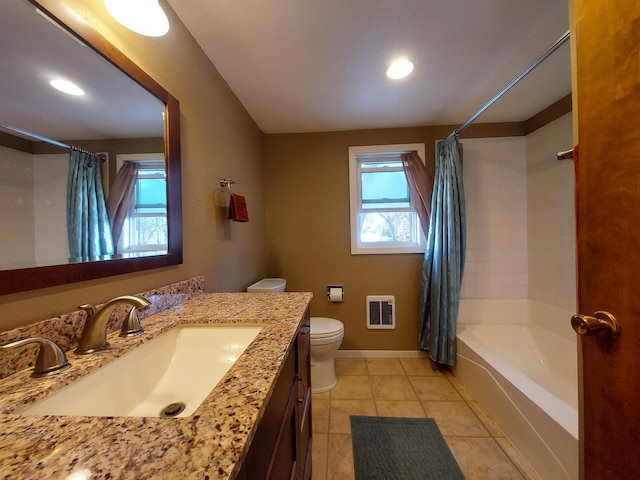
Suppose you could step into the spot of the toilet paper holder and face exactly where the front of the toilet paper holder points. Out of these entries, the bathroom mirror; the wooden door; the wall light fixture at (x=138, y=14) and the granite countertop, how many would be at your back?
0

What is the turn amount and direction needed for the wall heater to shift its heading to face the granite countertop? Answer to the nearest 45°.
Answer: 0° — it already faces it

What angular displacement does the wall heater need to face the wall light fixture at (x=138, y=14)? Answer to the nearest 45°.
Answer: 0° — it already faces it

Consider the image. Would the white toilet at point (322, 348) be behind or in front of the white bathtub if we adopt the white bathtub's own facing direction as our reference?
in front

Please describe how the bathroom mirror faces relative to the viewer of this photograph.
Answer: facing the viewer and to the right of the viewer

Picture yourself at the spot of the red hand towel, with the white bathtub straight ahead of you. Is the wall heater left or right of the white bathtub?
left

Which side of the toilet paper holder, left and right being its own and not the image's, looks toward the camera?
front

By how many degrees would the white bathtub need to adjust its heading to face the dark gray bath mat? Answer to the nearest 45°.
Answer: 0° — it already faces it

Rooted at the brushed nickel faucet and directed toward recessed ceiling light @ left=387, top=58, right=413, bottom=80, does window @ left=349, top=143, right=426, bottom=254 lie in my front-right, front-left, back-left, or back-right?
front-left

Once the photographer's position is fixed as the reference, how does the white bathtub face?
facing the viewer and to the left of the viewer
